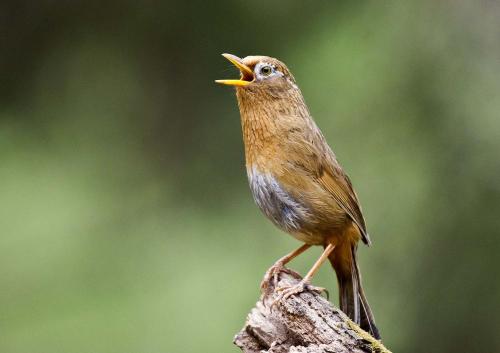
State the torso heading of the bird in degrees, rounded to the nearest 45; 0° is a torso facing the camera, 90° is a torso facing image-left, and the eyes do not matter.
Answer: approximately 90°
